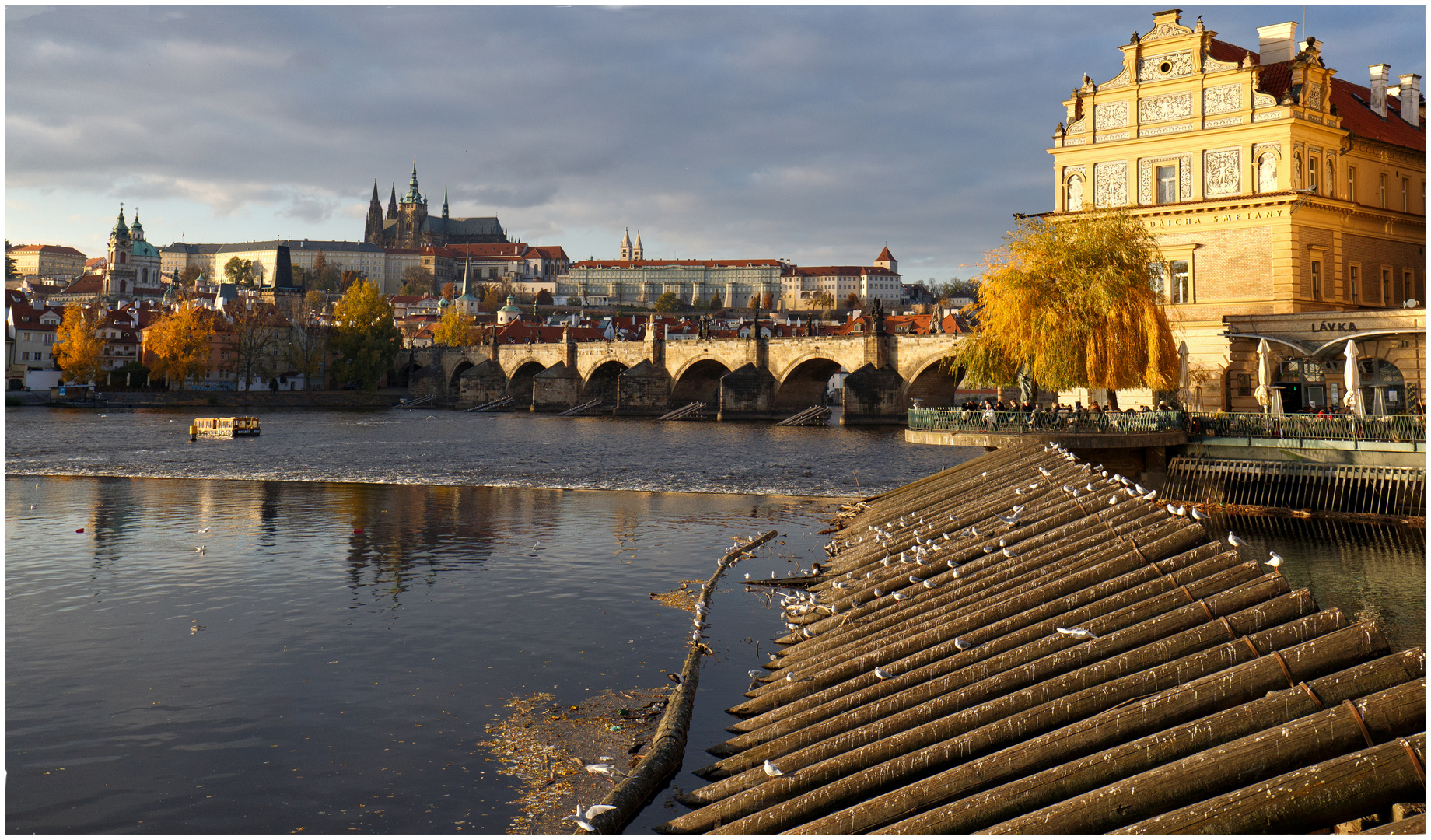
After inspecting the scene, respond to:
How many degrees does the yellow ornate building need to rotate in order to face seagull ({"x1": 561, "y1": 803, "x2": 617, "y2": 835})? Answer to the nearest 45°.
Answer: approximately 45° to its left

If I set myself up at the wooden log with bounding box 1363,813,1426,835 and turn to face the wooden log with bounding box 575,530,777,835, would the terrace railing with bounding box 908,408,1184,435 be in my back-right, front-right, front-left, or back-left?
front-right

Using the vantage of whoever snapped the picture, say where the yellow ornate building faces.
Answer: facing the viewer and to the left of the viewer

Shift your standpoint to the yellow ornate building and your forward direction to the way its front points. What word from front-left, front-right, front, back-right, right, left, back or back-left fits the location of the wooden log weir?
front-left

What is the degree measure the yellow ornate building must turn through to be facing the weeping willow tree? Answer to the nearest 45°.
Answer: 0° — it already faces it

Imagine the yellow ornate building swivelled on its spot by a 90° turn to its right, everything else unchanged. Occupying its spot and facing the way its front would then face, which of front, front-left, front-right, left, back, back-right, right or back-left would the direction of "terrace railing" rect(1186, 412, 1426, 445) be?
back-left

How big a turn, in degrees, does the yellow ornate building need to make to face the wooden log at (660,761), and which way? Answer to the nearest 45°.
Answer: approximately 45° to its left
